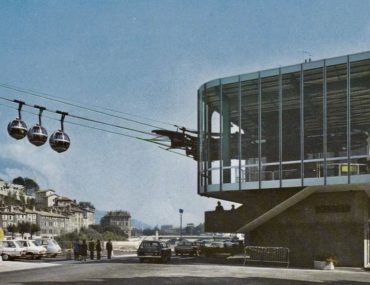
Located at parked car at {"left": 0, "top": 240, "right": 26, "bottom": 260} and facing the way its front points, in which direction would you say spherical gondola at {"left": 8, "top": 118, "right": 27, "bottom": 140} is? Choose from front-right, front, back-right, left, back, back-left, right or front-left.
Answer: front-right
